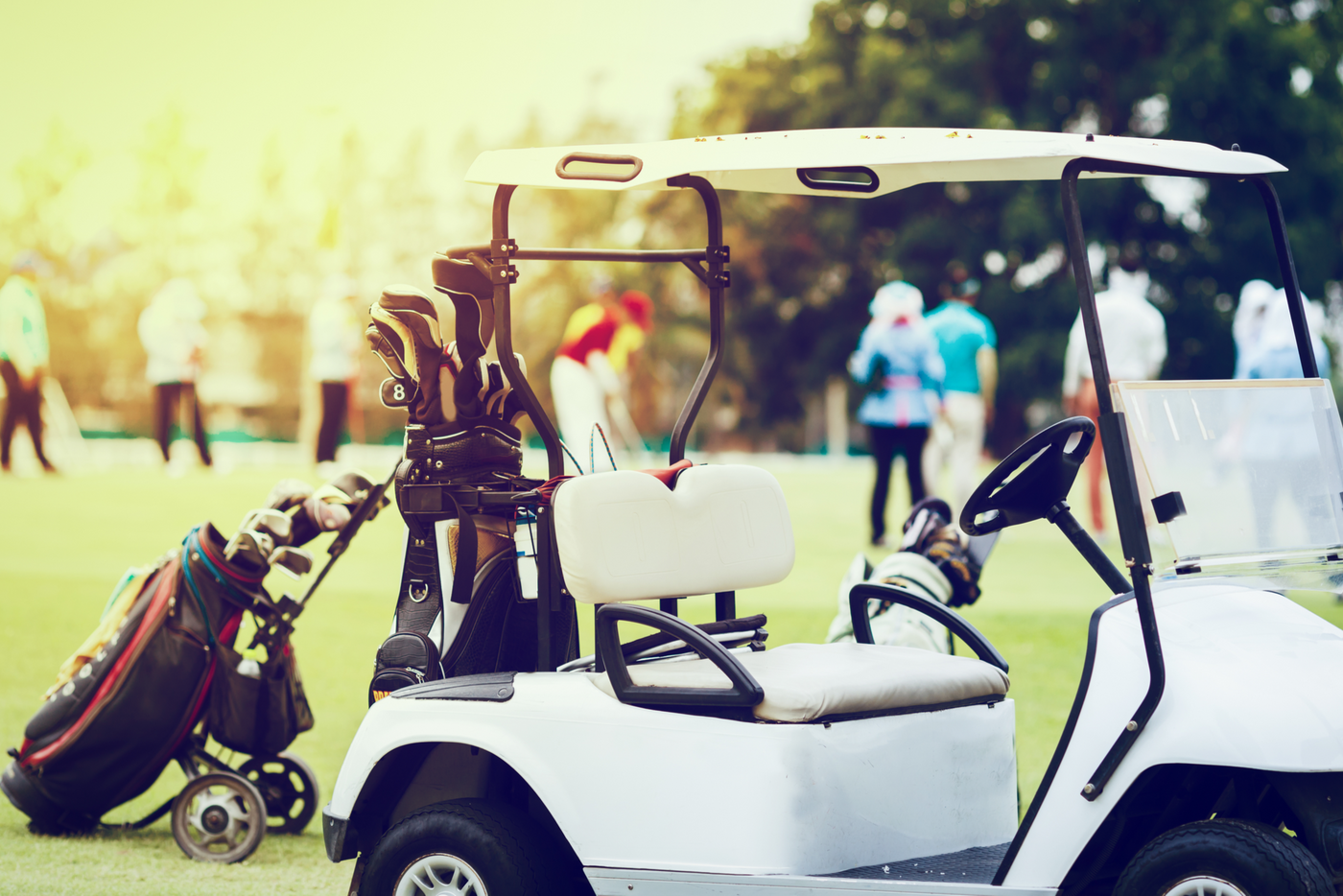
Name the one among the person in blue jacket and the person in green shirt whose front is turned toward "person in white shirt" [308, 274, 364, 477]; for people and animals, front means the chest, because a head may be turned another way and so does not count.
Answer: the person in green shirt

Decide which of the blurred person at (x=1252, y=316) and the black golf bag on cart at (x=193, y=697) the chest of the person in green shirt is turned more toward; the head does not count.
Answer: the blurred person

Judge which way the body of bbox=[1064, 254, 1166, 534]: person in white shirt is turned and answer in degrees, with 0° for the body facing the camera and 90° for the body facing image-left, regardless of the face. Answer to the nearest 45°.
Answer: approximately 180°

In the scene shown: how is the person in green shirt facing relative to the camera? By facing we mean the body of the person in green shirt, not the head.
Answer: to the viewer's right

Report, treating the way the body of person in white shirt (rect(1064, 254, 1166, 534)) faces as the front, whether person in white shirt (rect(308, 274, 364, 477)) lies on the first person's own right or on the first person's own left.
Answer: on the first person's own left
